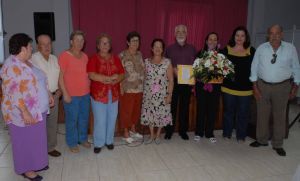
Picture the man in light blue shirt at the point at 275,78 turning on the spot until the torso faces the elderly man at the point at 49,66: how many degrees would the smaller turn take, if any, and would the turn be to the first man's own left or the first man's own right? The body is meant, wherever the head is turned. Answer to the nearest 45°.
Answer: approximately 45° to the first man's own right

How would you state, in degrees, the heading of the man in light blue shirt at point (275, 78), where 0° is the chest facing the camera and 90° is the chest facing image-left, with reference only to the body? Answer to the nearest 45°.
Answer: approximately 0°

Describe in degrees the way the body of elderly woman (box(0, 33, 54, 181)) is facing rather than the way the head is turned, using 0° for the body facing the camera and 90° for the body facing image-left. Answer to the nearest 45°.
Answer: approximately 270°

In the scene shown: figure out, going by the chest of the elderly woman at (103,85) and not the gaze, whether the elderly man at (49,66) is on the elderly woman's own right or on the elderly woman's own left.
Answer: on the elderly woman's own right

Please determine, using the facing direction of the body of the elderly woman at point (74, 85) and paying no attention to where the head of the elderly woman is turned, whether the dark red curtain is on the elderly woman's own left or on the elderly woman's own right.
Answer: on the elderly woman's own left

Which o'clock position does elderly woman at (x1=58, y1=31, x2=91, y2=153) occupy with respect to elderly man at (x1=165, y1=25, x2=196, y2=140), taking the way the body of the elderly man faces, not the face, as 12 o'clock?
The elderly woman is roughly at 2 o'clock from the elderly man.

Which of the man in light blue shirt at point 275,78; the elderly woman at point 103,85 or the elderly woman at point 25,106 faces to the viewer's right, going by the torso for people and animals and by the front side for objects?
the elderly woman at point 25,106
